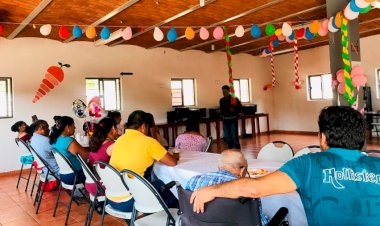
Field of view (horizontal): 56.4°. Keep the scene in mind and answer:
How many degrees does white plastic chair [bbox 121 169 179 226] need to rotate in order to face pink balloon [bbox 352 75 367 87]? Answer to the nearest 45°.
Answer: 0° — it already faces it

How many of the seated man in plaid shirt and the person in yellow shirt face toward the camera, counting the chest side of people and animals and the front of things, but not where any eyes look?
0

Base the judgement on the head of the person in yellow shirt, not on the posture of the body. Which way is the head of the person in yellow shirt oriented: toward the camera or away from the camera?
away from the camera

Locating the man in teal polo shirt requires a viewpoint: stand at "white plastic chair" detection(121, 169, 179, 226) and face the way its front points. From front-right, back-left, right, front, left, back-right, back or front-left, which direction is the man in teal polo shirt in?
right

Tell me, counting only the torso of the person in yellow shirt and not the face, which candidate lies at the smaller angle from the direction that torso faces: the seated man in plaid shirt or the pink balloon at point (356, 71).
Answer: the pink balloon

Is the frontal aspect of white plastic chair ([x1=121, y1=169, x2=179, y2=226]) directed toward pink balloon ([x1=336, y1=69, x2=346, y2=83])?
yes

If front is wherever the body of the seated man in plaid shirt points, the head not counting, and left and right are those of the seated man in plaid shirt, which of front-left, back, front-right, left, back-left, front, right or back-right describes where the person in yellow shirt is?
left

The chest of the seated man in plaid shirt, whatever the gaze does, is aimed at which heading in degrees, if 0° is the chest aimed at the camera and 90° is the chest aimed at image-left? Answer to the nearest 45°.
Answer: approximately 225°

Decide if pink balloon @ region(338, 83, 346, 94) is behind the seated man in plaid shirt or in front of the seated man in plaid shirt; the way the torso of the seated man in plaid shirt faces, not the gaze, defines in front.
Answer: in front

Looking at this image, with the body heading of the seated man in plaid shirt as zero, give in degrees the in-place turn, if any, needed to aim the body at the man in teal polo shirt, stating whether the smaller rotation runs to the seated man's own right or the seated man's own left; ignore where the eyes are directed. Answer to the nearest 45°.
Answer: approximately 90° to the seated man's own right

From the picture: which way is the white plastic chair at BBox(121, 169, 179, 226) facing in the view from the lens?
facing away from the viewer and to the right of the viewer
